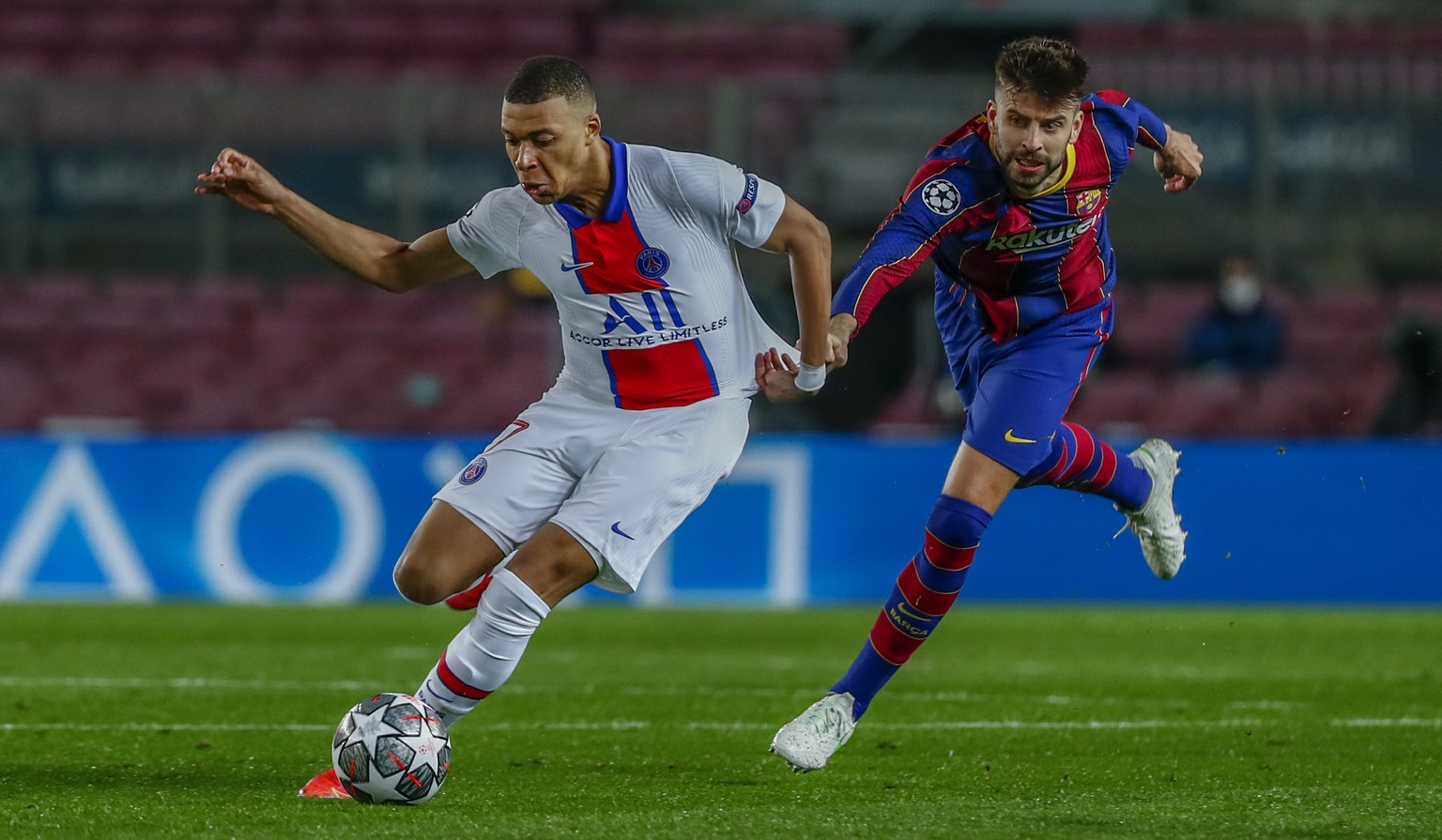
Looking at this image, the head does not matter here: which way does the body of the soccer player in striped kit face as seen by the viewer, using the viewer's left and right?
facing the viewer

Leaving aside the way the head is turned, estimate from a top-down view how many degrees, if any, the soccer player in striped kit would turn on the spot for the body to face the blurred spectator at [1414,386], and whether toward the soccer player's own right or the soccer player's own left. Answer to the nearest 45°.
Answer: approximately 180°

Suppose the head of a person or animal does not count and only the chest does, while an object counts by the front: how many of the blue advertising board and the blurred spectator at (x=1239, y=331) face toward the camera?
2

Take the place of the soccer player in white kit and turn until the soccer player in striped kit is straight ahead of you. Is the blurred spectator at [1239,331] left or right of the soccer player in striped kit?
left

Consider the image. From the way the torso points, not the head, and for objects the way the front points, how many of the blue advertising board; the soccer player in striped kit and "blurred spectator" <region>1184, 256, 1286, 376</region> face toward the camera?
3

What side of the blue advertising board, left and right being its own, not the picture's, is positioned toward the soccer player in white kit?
front

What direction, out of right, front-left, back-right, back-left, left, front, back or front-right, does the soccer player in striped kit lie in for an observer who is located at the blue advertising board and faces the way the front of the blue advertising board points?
front

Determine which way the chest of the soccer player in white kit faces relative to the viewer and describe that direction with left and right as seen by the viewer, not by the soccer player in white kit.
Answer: facing the viewer and to the left of the viewer

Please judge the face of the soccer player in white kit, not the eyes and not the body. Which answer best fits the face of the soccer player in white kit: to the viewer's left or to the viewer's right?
to the viewer's left

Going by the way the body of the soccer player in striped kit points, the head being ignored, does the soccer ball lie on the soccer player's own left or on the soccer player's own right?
on the soccer player's own right

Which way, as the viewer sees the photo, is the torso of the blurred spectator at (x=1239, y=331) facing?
toward the camera

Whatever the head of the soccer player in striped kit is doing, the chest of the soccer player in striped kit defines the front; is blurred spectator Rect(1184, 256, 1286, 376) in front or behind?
behind

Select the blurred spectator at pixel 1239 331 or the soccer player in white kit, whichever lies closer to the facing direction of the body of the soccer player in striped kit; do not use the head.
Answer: the soccer player in white kit
